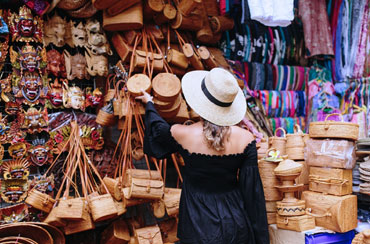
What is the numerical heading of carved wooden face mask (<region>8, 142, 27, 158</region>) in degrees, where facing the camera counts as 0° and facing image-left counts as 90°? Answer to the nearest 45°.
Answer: approximately 0°

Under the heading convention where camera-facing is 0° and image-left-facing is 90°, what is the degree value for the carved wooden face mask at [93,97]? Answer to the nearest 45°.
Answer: approximately 0°

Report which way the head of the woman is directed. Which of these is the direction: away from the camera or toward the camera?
away from the camera

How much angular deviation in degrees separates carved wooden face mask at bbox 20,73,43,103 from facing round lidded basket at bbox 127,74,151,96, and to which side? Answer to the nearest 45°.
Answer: approximately 45° to its left

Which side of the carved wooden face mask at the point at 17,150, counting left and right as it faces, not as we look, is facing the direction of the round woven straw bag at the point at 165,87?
left

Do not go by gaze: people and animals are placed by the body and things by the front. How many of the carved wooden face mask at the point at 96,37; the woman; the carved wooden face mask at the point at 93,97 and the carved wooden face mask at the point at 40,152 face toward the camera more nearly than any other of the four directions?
3

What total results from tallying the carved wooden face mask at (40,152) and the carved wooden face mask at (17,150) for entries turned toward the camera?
2
